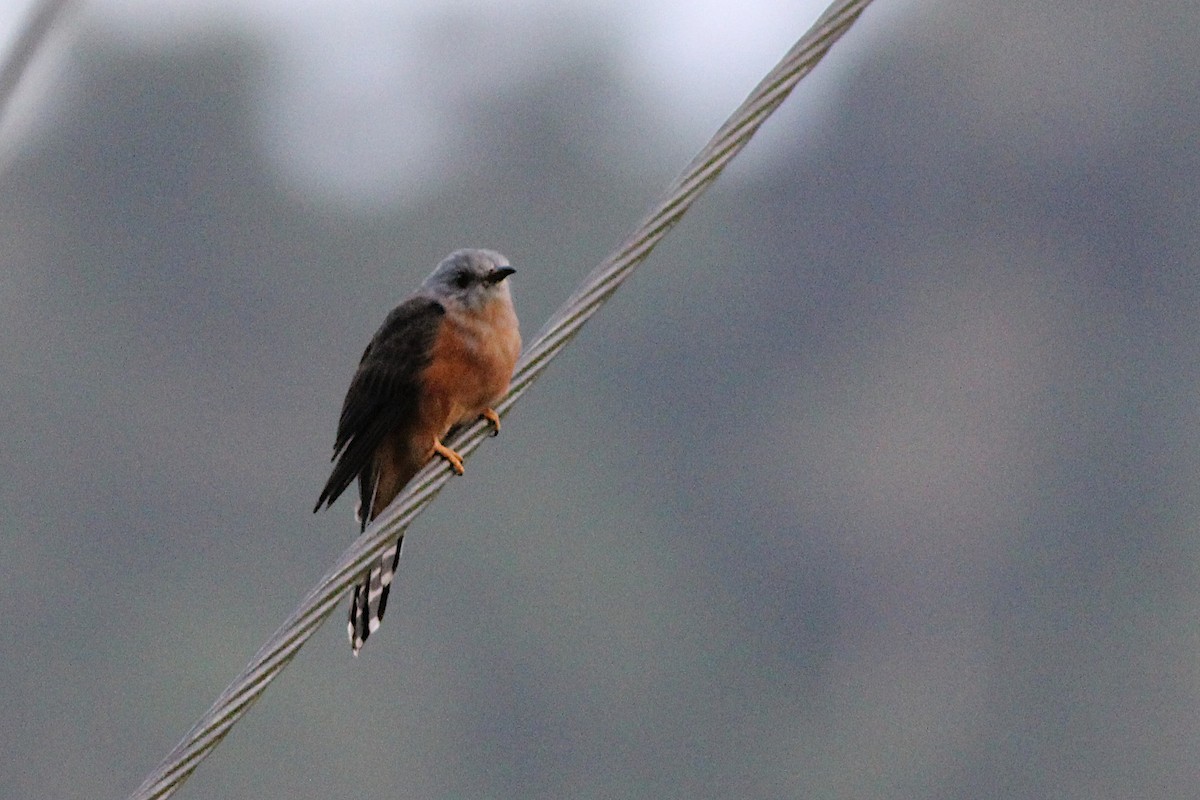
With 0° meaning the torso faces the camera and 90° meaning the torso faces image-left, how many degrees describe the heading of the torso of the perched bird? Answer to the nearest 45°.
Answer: approximately 315°
